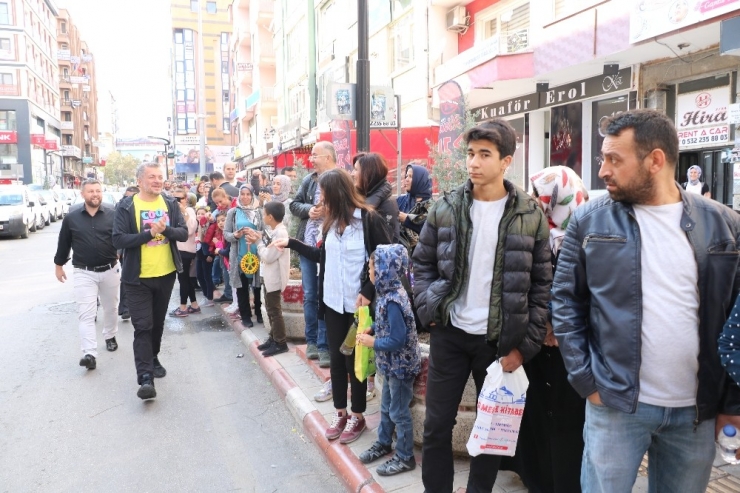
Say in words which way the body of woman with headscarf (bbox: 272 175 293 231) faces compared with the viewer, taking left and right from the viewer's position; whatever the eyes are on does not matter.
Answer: facing the viewer and to the left of the viewer

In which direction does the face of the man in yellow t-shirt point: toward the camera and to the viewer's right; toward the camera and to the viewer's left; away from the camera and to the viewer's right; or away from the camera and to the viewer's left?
toward the camera and to the viewer's right

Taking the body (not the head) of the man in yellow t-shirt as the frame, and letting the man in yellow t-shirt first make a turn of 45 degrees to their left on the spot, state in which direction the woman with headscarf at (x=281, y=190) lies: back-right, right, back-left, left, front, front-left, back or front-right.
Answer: left

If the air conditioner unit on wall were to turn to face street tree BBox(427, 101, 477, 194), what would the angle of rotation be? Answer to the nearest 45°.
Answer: approximately 45° to its left

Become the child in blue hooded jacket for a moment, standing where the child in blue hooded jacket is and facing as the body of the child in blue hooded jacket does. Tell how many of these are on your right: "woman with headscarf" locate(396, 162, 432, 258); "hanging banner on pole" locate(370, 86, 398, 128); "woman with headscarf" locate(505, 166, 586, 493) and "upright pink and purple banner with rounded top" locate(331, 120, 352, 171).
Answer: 3

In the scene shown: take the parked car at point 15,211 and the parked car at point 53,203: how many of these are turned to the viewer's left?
0

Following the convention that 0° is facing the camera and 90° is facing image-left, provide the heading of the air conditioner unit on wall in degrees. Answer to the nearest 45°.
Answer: approximately 45°

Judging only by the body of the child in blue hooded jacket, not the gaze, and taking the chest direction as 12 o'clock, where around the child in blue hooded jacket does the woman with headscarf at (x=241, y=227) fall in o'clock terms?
The woman with headscarf is roughly at 2 o'clock from the child in blue hooded jacket.

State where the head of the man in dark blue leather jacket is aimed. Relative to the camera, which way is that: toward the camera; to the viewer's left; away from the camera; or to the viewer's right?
to the viewer's left

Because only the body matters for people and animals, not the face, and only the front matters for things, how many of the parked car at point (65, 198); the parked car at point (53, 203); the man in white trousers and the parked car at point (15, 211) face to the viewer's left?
0

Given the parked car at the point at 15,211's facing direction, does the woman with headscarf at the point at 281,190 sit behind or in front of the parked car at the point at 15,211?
in front

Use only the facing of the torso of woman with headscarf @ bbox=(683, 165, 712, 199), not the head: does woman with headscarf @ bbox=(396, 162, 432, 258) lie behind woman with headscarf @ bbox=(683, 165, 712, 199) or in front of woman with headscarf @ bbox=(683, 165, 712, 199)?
in front

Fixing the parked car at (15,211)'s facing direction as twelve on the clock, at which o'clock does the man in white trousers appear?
The man in white trousers is roughly at 12 o'clock from the parked car.

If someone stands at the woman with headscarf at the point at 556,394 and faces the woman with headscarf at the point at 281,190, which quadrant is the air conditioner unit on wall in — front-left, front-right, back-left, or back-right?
front-right

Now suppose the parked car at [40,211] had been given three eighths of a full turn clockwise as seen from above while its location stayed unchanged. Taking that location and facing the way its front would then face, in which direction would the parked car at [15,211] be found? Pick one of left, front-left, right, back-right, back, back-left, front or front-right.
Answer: left

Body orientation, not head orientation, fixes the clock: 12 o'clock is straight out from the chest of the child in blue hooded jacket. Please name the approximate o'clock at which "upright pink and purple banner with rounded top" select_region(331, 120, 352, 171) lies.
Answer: The upright pink and purple banner with rounded top is roughly at 3 o'clock from the child in blue hooded jacket.
